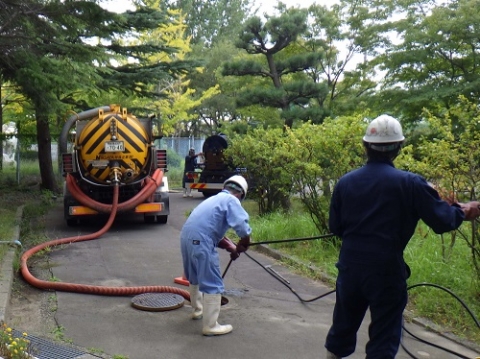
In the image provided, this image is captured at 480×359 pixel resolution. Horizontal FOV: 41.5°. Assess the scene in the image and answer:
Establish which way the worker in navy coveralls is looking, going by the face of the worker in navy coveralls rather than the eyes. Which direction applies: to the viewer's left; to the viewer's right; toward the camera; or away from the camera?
away from the camera

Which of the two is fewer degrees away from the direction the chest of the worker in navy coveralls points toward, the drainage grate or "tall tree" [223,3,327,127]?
the tall tree

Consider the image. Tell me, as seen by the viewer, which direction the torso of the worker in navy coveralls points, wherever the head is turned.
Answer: away from the camera

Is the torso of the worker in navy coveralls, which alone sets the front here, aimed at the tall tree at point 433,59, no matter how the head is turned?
yes

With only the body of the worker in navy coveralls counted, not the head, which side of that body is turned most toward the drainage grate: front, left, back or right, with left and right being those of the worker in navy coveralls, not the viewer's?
left

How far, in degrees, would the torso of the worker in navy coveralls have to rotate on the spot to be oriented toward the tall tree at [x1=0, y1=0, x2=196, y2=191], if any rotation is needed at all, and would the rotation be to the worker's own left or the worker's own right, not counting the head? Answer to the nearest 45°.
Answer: approximately 45° to the worker's own left

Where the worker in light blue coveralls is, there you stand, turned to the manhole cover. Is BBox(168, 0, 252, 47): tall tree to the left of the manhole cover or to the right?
right

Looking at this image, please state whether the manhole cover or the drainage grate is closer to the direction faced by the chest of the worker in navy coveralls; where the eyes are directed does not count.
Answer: the manhole cover

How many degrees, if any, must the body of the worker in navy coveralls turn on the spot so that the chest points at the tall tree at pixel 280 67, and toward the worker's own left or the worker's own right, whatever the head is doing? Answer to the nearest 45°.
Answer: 0° — they already face it

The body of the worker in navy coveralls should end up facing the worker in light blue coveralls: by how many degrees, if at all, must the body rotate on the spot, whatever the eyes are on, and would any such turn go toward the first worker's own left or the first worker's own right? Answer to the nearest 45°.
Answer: approximately 45° to the first worker's own left

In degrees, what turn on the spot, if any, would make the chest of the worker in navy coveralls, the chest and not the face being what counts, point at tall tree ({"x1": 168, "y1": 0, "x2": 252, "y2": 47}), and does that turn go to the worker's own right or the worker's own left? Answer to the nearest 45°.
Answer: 0° — they already face it

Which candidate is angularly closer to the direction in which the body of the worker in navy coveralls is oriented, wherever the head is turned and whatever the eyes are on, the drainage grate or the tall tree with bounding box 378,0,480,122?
the tall tree
